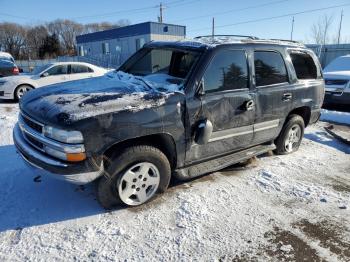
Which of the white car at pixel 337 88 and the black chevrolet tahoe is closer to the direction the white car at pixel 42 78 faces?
the black chevrolet tahoe

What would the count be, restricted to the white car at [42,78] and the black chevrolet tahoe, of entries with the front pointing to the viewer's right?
0

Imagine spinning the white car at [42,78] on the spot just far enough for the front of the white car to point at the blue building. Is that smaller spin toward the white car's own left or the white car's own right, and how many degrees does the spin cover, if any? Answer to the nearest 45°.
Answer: approximately 135° to the white car's own right

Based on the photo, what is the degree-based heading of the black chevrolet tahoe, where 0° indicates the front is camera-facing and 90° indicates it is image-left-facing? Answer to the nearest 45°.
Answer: approximately 45°

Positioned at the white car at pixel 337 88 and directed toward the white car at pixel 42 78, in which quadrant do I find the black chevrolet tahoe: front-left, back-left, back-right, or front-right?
front-left

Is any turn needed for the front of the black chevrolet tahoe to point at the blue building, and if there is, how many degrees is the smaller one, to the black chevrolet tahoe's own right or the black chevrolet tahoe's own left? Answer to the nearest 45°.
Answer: approximately 135° to the black chevrolet tahoe's own right

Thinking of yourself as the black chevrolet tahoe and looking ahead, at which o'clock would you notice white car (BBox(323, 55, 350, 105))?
The white car is roughly at 6 o'clock from the black chevrolet tahoe.

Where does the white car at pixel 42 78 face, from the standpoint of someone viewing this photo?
facing the viewer and to the left of the viewer

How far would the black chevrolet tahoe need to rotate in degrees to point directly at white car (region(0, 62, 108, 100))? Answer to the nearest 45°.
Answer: approximately 90° to its right
